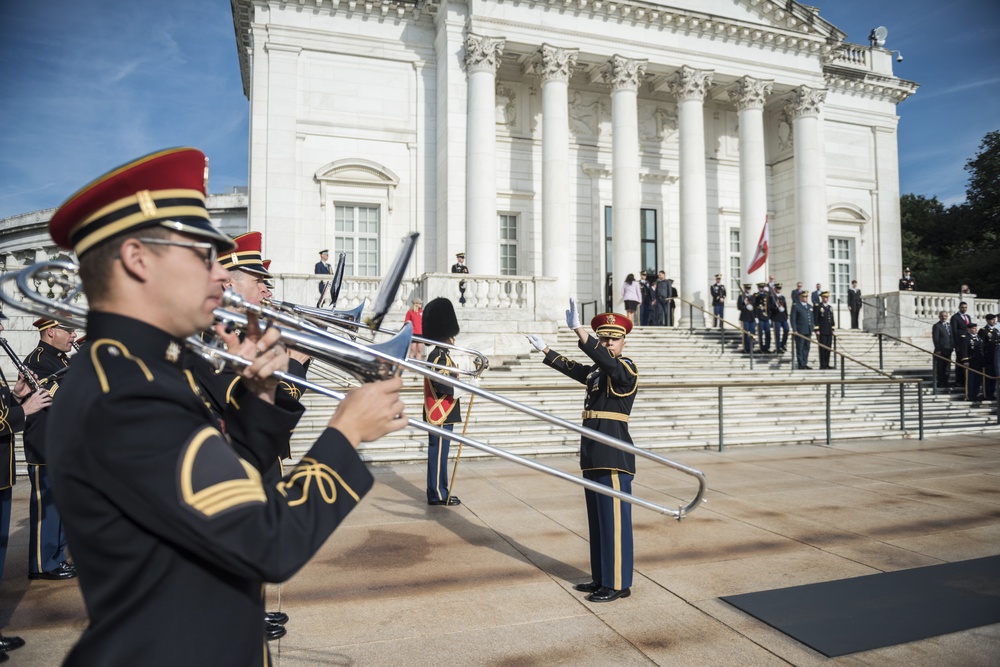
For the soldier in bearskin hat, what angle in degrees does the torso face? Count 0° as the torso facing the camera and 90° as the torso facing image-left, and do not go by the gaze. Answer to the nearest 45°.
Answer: approximately 270°

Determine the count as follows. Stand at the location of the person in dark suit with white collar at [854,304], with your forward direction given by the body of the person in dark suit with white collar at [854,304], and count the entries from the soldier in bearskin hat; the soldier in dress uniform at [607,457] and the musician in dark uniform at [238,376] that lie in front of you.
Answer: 3

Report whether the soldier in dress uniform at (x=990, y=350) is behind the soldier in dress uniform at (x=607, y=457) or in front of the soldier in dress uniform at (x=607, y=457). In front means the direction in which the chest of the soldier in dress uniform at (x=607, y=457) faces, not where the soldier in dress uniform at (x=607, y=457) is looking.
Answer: behind

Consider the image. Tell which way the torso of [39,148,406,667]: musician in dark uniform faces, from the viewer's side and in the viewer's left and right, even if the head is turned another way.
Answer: facing to the right of the viewer

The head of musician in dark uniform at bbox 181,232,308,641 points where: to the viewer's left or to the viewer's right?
to the viewer's right

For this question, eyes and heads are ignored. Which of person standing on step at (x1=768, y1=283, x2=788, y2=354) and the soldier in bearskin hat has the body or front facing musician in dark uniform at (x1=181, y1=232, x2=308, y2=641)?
the person standing on step

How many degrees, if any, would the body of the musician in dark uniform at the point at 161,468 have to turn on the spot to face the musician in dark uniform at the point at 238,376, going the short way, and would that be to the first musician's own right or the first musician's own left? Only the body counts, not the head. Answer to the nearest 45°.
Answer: approximately 90° to the first musician's own left

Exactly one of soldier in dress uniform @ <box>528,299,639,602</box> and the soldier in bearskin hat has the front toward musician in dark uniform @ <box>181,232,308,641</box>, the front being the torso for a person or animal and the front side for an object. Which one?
the soldier in dress uniform

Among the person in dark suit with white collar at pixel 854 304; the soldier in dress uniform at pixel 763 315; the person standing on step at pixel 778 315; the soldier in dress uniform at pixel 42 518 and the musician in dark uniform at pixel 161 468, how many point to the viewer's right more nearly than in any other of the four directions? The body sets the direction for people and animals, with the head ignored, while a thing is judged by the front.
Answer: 2

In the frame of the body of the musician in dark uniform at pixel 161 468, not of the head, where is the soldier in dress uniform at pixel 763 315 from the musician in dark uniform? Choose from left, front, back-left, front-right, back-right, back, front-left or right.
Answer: front-left

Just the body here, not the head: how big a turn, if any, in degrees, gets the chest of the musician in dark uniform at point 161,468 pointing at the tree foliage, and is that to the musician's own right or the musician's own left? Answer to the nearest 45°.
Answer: approximately 45° to the musician's own left

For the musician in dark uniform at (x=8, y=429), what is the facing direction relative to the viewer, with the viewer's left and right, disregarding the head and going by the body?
facing to the right of the viewer

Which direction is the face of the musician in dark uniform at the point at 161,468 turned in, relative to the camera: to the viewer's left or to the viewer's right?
to the viewer's right
